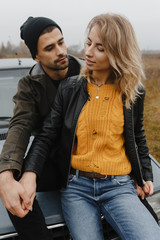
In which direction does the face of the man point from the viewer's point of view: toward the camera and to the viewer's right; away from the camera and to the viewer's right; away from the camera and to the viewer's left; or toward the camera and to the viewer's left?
toward the camera and to the viewer's right

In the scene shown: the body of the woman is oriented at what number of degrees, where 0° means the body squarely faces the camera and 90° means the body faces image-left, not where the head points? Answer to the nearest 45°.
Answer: approximately 0°
